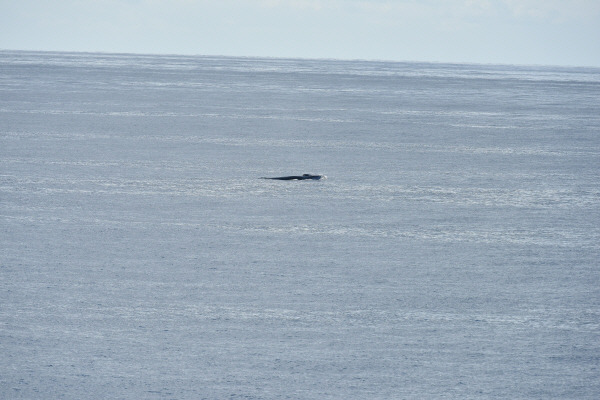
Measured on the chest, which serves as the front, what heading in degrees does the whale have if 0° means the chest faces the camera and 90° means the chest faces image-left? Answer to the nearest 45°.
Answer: approximately 270°
